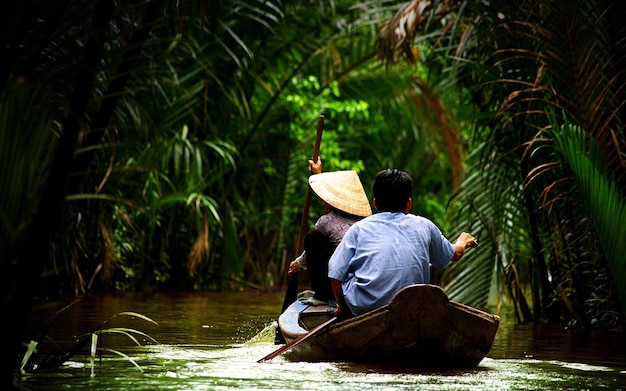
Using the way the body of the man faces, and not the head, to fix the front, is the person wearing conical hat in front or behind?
in front

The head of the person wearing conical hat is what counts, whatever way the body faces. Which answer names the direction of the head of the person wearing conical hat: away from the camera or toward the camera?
away from the camera

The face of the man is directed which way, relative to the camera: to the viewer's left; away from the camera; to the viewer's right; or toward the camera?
away from the camera

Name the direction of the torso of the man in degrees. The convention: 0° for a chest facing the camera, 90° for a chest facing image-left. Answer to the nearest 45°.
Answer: approximately 180°
